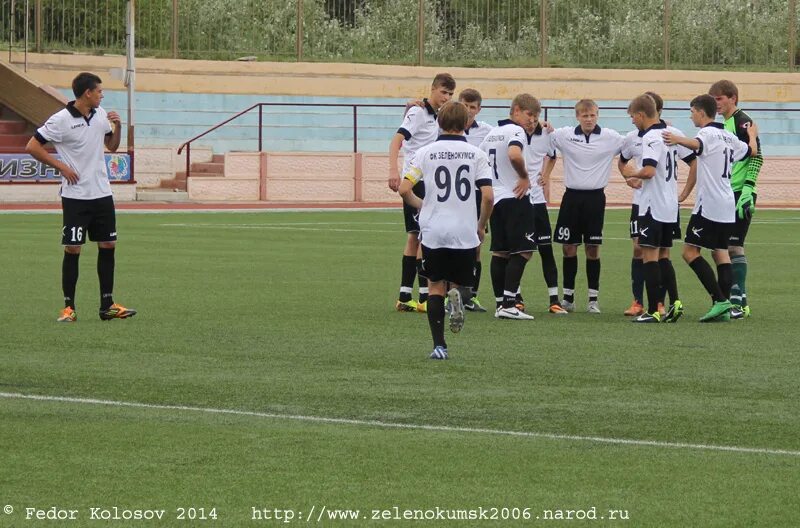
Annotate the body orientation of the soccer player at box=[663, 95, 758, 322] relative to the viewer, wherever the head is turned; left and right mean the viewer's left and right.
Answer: facing away from the viewer and to the left of the viewer

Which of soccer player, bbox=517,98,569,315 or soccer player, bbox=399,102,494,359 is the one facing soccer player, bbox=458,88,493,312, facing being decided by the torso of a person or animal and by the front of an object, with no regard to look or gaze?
soccer player, bbox=399,102,494,359

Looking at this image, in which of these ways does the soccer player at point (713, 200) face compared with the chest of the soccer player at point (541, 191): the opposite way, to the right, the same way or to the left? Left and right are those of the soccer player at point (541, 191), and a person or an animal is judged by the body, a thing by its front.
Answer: the opposite way

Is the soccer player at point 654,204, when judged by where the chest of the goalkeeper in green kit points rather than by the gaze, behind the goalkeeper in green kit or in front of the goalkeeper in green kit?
in front

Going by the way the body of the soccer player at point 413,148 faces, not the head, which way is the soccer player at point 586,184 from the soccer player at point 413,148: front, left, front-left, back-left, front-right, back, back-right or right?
front-left

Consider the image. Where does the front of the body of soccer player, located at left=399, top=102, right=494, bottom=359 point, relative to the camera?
away from the camera

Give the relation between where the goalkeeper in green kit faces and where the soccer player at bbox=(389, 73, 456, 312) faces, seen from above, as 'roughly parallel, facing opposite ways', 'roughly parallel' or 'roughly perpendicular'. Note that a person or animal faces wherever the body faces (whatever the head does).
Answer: roughly perpendicular

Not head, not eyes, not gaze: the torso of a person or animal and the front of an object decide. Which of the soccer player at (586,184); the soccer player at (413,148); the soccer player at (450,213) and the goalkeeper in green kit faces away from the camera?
the soccer player at (450,213)

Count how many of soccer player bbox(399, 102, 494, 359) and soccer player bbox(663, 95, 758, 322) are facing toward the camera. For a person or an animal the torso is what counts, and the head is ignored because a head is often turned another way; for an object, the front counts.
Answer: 0

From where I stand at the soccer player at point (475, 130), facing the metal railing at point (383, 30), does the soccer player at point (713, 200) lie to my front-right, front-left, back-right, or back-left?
back-right

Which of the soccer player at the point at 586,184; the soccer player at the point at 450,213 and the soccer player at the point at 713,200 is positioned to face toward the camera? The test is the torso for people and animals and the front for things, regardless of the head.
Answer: the soccer player at the point at 586,184

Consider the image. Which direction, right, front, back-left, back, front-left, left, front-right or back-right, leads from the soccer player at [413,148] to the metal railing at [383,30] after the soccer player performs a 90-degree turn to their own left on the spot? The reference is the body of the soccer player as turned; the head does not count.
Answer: front-left
